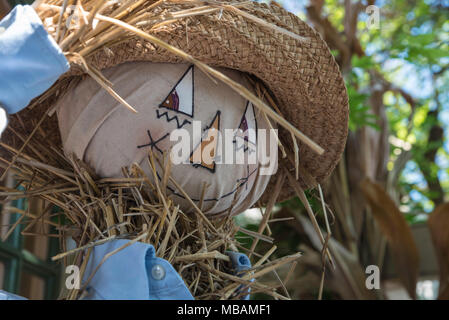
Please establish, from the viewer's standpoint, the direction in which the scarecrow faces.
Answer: facing the viewer and to the right of the viewer
